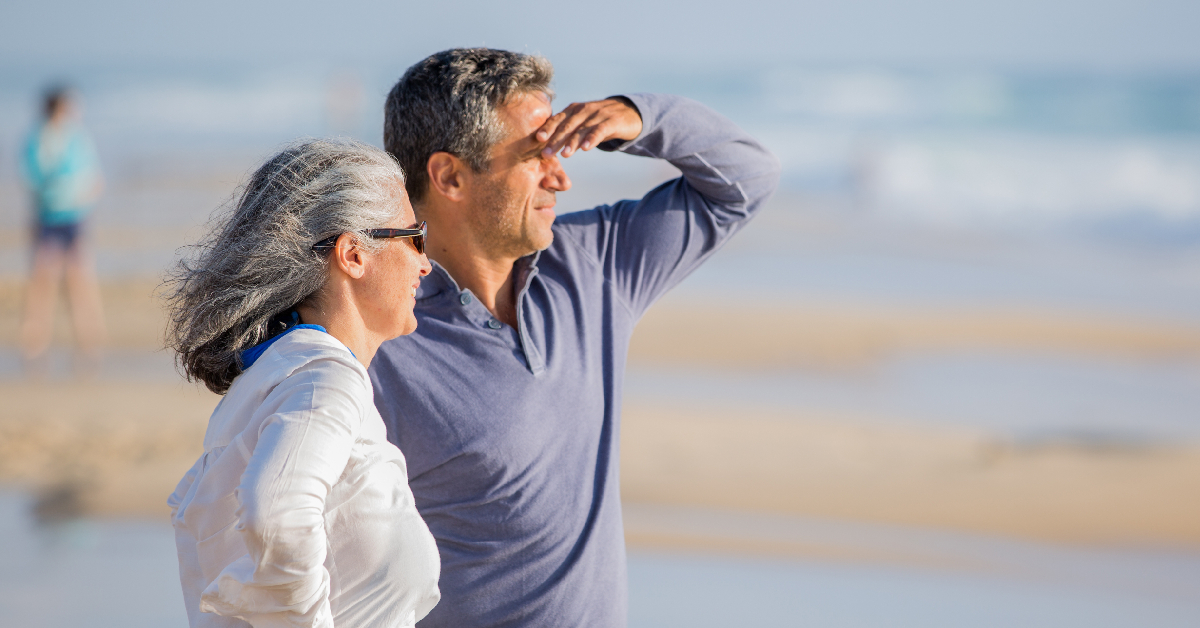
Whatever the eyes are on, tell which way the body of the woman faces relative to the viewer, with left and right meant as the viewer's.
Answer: facing to the right of the viewer

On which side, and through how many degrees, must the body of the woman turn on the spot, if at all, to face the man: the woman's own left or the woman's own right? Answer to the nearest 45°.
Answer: approximately 45° to the woman's own left

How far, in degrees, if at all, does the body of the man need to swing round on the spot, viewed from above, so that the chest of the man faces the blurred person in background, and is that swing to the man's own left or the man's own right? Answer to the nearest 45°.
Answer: approximately 180°

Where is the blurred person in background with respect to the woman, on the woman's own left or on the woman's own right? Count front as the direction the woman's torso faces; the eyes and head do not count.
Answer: on the woman's own left

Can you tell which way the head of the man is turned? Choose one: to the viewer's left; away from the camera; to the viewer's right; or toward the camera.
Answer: to the viewer's right

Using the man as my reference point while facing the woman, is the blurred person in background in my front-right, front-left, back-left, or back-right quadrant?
back-right

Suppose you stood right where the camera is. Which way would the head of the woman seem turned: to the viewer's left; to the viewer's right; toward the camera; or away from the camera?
to the viewer's right

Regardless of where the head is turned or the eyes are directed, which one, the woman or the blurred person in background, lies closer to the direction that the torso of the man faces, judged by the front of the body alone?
the woman

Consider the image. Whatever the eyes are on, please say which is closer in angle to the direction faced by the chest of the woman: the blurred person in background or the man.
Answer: the man

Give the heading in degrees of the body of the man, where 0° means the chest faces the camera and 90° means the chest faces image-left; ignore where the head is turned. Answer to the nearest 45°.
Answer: approximately 315°
